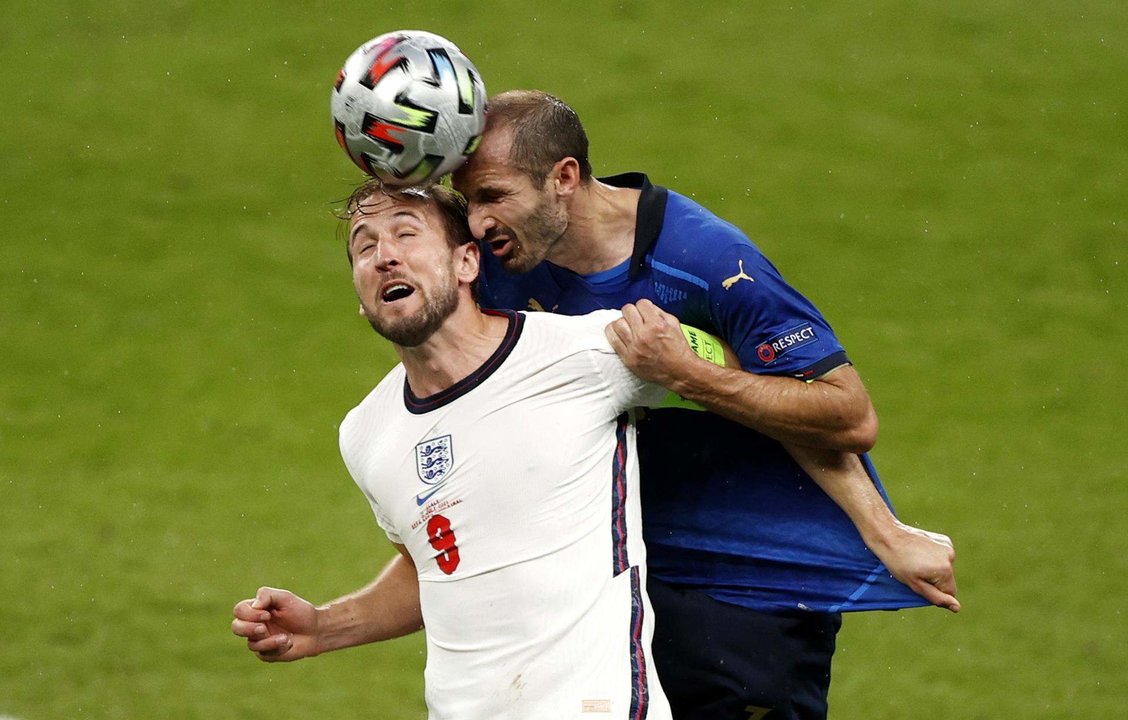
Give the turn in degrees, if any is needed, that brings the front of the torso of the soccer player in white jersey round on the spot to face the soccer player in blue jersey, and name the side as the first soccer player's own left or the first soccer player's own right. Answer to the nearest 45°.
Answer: approximately 180°

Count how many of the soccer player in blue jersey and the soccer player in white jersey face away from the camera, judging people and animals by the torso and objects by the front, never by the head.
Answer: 0

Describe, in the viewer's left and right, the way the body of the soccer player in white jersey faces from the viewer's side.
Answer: facing the viewer and to the left of the viewer

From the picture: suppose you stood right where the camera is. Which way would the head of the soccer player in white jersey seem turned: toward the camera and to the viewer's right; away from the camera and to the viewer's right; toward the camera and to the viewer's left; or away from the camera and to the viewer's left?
toward the camera and to the viewer's left

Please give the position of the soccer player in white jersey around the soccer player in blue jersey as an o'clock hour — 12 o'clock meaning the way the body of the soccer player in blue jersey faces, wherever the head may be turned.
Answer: The soccer player in white jersey is roughly at 12 o'clock from the soccer player in blue jersey.

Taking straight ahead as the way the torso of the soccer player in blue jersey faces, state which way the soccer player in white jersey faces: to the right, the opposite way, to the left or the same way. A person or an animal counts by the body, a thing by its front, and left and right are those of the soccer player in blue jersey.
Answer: the same way
